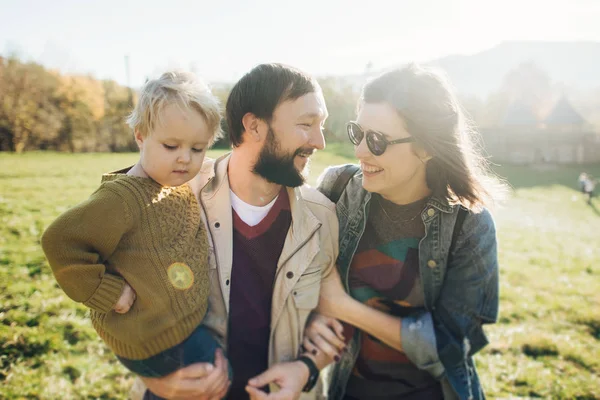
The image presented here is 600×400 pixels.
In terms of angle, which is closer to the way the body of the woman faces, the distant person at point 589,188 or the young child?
the young child

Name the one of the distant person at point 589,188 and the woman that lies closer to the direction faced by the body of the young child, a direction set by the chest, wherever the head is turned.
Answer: the woman

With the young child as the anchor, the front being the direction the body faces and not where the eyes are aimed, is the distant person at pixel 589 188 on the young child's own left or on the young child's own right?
on the young child's own left

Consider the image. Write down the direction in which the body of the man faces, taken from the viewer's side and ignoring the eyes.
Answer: toward the camera

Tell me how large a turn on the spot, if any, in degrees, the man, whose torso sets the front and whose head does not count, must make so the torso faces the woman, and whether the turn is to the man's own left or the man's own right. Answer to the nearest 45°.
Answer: approximately 90° to the man's own left

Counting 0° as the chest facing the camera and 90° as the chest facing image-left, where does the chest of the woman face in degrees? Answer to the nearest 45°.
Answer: approximately 45°

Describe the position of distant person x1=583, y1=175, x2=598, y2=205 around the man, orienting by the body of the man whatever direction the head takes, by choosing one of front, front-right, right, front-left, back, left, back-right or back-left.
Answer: back-left

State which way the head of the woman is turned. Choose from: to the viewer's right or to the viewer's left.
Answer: to the viewer's left

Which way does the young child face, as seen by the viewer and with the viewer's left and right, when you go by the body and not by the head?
facing the viewer and to the right of the viewer

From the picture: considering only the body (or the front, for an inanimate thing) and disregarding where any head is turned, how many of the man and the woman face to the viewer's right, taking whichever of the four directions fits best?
0
